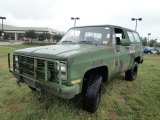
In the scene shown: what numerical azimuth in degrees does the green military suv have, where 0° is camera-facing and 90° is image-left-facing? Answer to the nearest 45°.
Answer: approximately 45°
